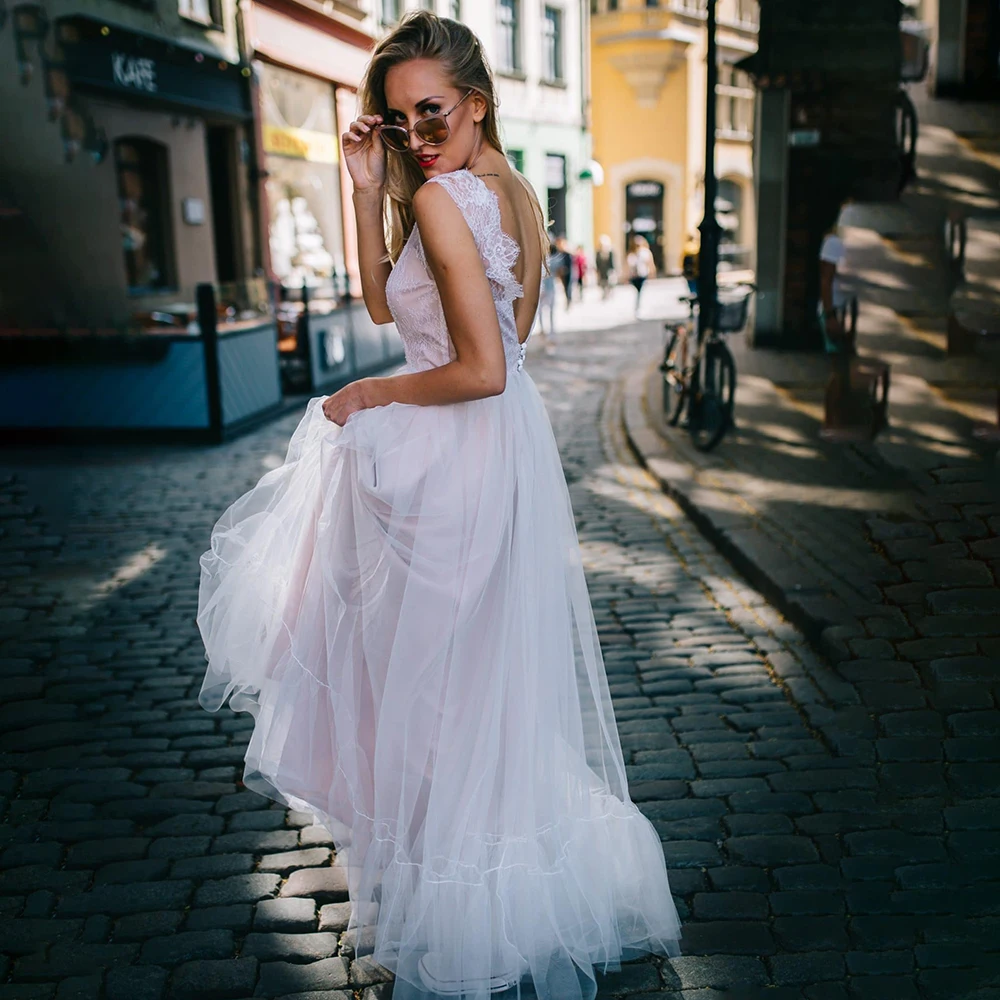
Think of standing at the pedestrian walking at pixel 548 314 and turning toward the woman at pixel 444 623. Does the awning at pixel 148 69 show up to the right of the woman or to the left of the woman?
right

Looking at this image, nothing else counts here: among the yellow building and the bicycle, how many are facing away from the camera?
0

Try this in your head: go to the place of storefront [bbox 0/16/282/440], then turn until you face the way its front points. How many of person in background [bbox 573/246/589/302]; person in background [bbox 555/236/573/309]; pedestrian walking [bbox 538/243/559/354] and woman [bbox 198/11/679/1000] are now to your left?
3

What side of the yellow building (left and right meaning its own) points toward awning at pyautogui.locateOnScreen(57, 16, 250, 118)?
front

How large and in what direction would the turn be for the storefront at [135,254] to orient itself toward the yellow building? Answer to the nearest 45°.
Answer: approximately 90° to its left

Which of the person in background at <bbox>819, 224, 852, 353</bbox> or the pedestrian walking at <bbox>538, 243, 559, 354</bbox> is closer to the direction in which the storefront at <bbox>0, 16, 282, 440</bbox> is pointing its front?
the person in background

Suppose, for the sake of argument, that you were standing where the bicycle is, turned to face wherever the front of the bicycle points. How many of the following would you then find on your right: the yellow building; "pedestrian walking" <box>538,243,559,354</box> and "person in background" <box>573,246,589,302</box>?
0

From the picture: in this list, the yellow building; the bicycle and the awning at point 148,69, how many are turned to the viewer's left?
0

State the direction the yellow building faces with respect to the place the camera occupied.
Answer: facing the viewer

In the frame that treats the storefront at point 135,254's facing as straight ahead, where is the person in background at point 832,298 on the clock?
The person in background is roughly at 12 o'clock from the storefront.

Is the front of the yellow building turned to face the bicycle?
yes

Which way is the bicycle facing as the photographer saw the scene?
facing the viewer and to the right of the viewer

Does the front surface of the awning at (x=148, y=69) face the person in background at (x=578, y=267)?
no

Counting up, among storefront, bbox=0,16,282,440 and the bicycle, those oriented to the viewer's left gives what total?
0

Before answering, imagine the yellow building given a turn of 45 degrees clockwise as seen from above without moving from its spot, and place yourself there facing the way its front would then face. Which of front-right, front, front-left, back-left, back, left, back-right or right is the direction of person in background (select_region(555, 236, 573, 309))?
front-left

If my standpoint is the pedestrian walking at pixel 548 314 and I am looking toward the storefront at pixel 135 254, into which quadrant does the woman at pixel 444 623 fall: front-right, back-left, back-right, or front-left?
front-left

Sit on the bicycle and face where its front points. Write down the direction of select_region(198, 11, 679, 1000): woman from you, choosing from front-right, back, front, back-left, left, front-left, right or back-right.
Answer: front-right
